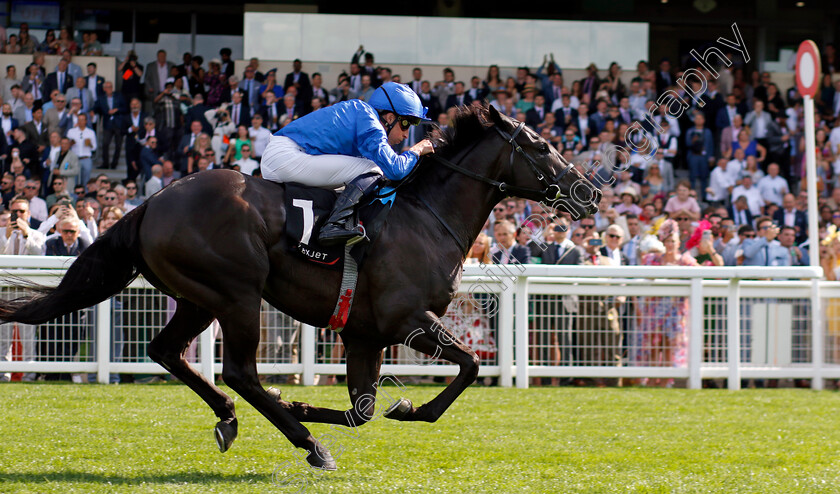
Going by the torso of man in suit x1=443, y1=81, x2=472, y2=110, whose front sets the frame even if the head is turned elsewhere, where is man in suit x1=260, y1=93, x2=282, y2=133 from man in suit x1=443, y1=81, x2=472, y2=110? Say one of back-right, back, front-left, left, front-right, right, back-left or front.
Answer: right

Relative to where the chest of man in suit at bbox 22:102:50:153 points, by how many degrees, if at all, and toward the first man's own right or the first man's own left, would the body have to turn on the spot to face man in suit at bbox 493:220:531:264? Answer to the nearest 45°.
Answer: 0° — they already face them

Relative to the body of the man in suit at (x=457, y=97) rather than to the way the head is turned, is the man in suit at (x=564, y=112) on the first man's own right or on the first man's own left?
on the first man's own left

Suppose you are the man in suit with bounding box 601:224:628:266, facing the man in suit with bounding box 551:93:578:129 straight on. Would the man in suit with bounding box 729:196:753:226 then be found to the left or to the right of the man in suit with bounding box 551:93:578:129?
right

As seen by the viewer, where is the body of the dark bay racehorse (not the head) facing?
to the viewer's right

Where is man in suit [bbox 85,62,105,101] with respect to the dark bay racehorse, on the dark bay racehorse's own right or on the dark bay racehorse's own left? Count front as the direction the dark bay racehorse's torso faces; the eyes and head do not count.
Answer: on the dark bay racehorse's own left

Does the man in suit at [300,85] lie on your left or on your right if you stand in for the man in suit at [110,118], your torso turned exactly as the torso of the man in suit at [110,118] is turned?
on your left

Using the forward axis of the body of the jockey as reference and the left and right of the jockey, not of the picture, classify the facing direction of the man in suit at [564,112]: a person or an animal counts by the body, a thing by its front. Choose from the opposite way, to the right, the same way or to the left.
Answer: to the right

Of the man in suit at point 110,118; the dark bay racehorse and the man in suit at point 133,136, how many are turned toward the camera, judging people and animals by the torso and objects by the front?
2

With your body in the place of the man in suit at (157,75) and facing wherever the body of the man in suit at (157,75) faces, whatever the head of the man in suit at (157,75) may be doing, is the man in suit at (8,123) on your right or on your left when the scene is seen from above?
on your right
